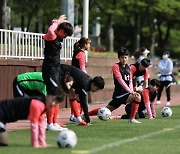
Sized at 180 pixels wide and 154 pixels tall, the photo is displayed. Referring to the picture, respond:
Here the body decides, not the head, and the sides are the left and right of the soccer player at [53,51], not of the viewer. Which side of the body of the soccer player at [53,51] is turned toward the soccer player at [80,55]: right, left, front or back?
left

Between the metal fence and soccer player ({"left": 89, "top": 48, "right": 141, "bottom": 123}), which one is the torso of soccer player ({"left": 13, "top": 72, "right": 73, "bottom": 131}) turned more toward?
the soccer player

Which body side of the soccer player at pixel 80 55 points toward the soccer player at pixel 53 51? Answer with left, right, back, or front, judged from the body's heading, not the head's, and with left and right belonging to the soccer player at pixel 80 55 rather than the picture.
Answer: right

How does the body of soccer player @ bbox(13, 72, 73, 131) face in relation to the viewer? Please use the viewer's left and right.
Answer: facing to the right of the viewer

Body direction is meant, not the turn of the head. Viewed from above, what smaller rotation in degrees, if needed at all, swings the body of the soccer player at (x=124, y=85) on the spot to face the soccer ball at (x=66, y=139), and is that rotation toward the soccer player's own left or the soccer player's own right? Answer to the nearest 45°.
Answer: approximately 45° to the soccer player's own right

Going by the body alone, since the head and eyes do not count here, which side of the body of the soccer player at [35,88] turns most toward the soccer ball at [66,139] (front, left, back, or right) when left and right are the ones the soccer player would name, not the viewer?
right

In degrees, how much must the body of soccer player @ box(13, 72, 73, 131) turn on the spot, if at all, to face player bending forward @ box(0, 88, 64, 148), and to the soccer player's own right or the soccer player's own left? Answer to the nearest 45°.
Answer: approximately 90° to the soccer player's own right

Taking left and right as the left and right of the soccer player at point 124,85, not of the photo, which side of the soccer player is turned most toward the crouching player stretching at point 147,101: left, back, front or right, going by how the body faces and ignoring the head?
left

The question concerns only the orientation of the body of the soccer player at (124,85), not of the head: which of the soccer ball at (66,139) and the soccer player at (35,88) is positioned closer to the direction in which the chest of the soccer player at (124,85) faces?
the soccer ball

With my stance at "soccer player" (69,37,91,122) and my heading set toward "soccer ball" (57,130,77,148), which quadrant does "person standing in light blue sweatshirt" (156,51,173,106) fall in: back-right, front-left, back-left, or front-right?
back-left
